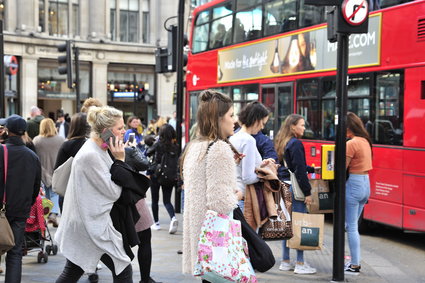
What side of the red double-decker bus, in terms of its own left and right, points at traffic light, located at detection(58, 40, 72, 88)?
front

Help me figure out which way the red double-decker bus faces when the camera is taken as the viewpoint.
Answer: facing away from the viewer and to the left of the viewer

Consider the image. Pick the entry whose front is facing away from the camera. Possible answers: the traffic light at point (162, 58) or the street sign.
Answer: the traffic light

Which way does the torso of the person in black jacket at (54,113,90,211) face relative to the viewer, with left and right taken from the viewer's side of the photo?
facing away from the viewer and to the right of the viewer

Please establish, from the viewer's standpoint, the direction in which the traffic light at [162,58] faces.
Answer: facing away from the viewer

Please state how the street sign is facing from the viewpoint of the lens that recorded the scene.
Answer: facing the viewer

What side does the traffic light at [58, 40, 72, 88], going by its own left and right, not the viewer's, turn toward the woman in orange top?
left
